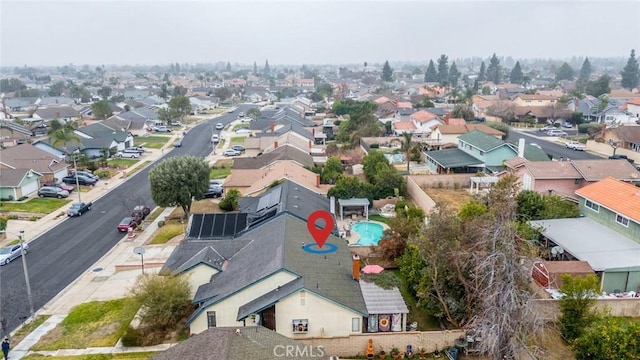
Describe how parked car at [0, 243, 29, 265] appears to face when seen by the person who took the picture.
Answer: facing the viewer and to the left of the viewer

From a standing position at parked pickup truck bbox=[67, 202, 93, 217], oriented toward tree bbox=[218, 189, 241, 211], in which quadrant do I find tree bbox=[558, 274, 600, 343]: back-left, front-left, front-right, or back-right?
front-right

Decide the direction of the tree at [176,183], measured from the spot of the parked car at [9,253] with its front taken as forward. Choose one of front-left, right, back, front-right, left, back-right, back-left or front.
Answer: back-left

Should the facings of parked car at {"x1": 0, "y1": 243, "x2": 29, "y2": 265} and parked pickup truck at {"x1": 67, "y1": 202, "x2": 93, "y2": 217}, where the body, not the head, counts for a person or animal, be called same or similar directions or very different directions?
same or similar directions

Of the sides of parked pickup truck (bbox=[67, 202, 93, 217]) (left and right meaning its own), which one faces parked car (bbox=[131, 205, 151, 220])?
left

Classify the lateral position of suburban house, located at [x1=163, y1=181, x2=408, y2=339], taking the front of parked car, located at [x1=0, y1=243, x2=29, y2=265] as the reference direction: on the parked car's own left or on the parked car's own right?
on the parked car's own left

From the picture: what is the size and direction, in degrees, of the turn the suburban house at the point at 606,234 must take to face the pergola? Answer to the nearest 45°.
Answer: approximately 135° to its left

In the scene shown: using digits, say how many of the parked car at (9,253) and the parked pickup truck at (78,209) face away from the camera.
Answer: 0

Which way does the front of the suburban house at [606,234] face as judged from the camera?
facing away from the viewer and to the right of the viewer

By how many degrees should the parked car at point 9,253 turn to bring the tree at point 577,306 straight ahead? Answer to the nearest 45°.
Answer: approximately 90° to its left

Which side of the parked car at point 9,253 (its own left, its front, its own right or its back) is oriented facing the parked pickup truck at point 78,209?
back
